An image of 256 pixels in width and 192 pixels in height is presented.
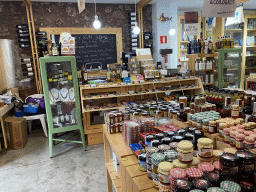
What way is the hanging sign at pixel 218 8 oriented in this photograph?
toward the camera

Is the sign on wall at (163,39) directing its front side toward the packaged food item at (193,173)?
yes

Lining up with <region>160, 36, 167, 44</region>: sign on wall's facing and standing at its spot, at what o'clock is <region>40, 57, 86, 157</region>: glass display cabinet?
The glass display cabinet is roughly at 1 o'clock from the sign on wall.

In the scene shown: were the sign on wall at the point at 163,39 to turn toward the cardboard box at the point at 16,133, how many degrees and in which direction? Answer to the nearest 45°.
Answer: approximately 45° to its right

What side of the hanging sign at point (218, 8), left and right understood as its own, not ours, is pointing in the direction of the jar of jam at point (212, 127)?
front

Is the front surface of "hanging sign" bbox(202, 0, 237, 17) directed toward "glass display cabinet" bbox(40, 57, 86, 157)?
no

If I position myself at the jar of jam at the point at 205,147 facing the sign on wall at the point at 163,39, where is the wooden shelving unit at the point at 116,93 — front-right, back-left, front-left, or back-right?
front-left

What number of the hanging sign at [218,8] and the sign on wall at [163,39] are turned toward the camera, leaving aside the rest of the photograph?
2

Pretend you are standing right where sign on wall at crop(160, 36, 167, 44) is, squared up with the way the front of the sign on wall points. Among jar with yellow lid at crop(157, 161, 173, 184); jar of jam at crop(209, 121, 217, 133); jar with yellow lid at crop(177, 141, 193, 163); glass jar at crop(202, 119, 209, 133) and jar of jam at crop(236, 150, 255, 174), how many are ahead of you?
5

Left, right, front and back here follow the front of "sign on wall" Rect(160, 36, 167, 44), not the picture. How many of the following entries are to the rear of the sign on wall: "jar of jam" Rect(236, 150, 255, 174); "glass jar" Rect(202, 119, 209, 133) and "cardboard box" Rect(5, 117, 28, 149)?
0

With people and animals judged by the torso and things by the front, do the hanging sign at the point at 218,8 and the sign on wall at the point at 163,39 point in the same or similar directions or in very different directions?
same or similar directions

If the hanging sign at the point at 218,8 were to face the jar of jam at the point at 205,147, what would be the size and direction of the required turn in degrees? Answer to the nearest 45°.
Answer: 0° — it already faces it

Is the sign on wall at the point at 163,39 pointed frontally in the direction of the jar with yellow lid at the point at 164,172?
yes

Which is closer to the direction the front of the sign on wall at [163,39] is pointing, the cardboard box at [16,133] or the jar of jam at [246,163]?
the jar of jam

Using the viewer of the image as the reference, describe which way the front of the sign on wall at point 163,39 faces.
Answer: facing the viewer

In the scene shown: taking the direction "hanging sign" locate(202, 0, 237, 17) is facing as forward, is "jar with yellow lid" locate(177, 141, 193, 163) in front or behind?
in front

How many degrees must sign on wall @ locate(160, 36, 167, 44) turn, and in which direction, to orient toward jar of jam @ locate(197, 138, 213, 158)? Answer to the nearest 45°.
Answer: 0° — it already faces it

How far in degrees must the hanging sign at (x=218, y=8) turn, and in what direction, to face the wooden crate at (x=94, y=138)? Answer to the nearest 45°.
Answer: approximately 90° to its right
